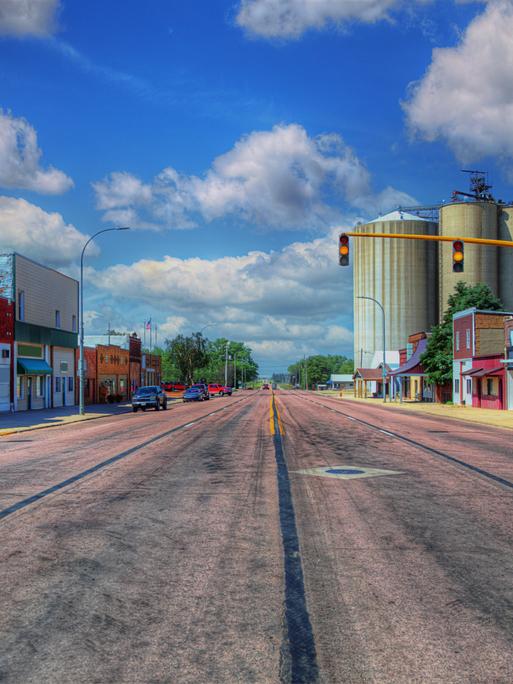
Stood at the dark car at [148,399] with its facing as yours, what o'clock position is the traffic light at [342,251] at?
The traffic light is roughly at 10 o'clock from the dark car.

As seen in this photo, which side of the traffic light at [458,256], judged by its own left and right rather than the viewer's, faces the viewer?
front

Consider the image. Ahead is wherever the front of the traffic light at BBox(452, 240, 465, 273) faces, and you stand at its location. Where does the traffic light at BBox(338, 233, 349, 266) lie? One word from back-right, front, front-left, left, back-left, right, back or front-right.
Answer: right

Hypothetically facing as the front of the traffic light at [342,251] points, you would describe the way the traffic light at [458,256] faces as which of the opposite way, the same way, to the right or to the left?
the same way

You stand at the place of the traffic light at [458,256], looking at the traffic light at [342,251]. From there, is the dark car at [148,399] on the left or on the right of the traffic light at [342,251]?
right

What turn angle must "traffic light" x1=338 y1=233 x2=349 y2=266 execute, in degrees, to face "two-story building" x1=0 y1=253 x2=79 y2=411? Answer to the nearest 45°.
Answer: approximately 135° to its right

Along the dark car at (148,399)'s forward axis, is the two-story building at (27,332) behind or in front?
in front

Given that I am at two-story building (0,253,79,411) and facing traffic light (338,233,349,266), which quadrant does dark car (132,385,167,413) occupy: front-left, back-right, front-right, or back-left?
front-left

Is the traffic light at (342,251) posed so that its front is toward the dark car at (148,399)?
no

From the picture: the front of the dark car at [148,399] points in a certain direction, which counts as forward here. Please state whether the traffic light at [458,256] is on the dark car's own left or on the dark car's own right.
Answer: on the dark car's own left

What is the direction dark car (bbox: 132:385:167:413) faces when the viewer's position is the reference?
facing the viewer and to the left of the viewer

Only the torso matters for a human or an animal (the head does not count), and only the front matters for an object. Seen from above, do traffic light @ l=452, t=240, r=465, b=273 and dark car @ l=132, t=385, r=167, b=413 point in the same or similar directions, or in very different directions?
same or similar directions

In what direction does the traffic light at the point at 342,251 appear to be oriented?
toward the camera

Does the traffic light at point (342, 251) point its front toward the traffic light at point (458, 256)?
no

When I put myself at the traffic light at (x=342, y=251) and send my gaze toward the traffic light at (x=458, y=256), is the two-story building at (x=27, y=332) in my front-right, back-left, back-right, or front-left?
back-left

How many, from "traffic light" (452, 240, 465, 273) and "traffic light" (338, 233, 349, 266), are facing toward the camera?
2
